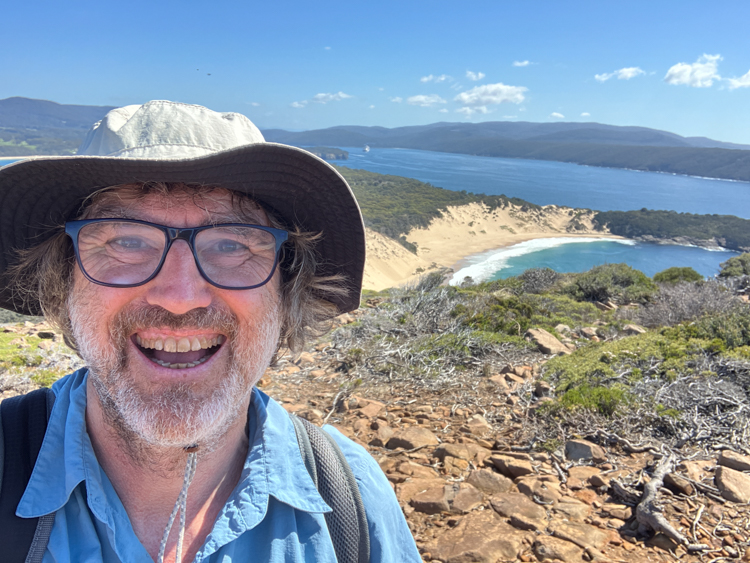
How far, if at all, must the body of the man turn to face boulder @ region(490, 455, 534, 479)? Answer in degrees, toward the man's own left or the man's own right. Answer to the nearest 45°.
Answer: approximately 135° to the man's own left

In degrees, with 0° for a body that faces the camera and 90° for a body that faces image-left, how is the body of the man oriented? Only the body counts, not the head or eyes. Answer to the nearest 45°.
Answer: approximately 0°

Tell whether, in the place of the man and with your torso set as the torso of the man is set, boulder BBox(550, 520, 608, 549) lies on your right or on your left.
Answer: on your left

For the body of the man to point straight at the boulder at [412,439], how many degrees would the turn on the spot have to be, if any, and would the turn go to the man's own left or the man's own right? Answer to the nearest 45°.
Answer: approximately 135° to the man's own left

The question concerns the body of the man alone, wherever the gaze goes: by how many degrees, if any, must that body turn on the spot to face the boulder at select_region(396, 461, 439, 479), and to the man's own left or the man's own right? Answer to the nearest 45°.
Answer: approximately 135° to the man's own left

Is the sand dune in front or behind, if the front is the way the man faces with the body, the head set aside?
behind
